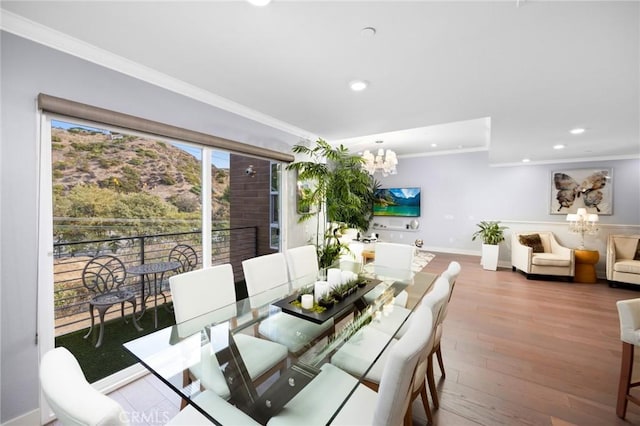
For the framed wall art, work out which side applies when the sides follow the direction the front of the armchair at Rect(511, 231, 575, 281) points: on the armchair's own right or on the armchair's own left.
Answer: on the armchair's own left

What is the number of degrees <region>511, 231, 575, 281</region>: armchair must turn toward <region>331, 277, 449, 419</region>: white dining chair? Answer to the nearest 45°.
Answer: approximately 45° to its right

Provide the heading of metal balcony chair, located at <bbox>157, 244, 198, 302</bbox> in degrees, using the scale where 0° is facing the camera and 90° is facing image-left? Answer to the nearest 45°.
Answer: approximately 45°

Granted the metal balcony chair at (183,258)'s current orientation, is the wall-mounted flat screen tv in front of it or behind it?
behind

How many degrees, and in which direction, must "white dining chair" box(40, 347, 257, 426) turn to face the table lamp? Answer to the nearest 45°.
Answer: approximately 45° to its right

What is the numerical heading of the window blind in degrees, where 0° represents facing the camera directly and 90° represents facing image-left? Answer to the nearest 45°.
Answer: approximately 315°

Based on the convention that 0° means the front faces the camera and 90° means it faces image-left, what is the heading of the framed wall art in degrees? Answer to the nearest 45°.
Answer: approximately 0°

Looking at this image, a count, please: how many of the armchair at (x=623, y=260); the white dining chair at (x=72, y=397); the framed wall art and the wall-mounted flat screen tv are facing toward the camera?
3
